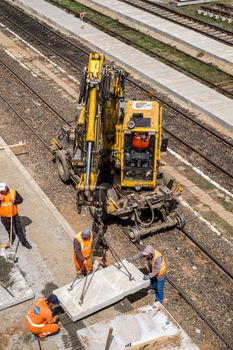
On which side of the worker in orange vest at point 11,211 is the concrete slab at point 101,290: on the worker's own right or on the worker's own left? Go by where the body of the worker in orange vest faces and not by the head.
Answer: on the worker's own left

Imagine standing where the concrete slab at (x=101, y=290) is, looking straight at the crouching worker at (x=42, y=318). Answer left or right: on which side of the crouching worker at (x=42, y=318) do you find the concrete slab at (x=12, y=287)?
right

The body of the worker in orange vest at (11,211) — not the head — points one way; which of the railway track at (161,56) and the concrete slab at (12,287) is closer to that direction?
the concrete slab
